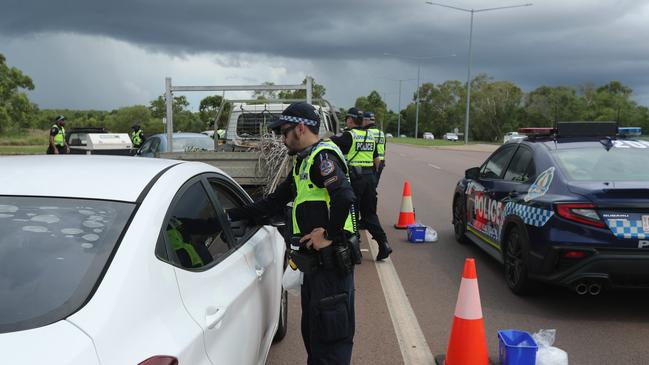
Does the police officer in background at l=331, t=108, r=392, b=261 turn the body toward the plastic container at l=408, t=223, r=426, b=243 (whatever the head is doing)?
no

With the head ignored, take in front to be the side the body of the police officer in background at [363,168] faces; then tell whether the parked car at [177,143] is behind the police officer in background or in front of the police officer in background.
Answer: in front

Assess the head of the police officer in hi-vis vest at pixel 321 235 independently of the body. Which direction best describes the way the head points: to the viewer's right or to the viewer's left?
to the viewer's left

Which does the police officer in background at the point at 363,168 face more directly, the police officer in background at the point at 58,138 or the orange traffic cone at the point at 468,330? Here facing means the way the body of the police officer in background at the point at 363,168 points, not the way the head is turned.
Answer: the police officer in background

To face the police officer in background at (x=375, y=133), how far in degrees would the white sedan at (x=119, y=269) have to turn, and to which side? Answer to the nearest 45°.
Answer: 0° — it already faces them

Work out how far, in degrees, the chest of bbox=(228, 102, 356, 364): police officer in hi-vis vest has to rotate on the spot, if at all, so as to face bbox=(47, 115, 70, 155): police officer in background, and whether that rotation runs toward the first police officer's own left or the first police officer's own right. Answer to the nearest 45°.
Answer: approximately 45° to the first police officer's own right

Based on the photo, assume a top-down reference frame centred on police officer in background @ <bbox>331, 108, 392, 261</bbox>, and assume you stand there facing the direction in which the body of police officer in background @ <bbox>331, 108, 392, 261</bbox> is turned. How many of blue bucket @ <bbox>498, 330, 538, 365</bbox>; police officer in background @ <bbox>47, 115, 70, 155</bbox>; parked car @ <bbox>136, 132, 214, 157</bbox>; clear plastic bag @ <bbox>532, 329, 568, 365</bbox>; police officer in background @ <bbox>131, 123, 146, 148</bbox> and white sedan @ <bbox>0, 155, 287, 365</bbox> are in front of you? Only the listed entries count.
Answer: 3

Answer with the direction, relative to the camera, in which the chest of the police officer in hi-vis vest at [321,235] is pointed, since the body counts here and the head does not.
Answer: to the viewer's left

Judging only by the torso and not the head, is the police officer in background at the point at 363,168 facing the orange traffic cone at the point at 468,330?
no

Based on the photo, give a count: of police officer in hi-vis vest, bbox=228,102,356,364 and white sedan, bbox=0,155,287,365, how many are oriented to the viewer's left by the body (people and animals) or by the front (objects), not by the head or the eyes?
1

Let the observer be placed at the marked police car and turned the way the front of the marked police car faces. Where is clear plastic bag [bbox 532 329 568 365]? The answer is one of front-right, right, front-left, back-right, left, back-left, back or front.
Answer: back-left

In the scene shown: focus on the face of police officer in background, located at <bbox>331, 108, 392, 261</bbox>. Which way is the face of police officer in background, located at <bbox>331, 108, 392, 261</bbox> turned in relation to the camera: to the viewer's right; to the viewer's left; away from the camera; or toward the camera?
to the viewer's left

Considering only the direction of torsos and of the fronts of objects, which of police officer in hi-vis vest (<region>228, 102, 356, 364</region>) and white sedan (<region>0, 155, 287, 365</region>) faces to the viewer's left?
the police officer in hi-vis vest

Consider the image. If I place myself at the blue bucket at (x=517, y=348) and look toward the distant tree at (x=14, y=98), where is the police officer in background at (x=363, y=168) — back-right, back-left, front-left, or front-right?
front-right

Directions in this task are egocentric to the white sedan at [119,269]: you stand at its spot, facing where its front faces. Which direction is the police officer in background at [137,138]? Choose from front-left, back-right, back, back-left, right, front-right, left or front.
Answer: front-left

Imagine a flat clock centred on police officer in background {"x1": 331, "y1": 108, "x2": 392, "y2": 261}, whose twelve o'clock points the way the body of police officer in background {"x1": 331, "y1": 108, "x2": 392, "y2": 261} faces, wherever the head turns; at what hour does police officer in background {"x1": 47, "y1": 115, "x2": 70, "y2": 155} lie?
police officer in background {"x1": 47, "y1": 115, "x2": 70, "y2": 155} is roughly at 12 o'clock from police officer in background {"x1": 331, "y1": 108, "x2": 392, "y2": 261}.

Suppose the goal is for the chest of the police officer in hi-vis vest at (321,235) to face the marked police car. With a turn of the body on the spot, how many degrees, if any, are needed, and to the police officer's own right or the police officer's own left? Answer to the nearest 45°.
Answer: approximately 135° to the police officer's own right

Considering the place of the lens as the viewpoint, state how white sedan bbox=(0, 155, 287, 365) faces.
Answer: facing away from the viewer and to the right of the viewer

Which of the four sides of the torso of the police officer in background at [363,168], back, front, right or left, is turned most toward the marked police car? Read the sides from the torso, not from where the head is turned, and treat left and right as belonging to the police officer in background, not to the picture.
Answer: back
